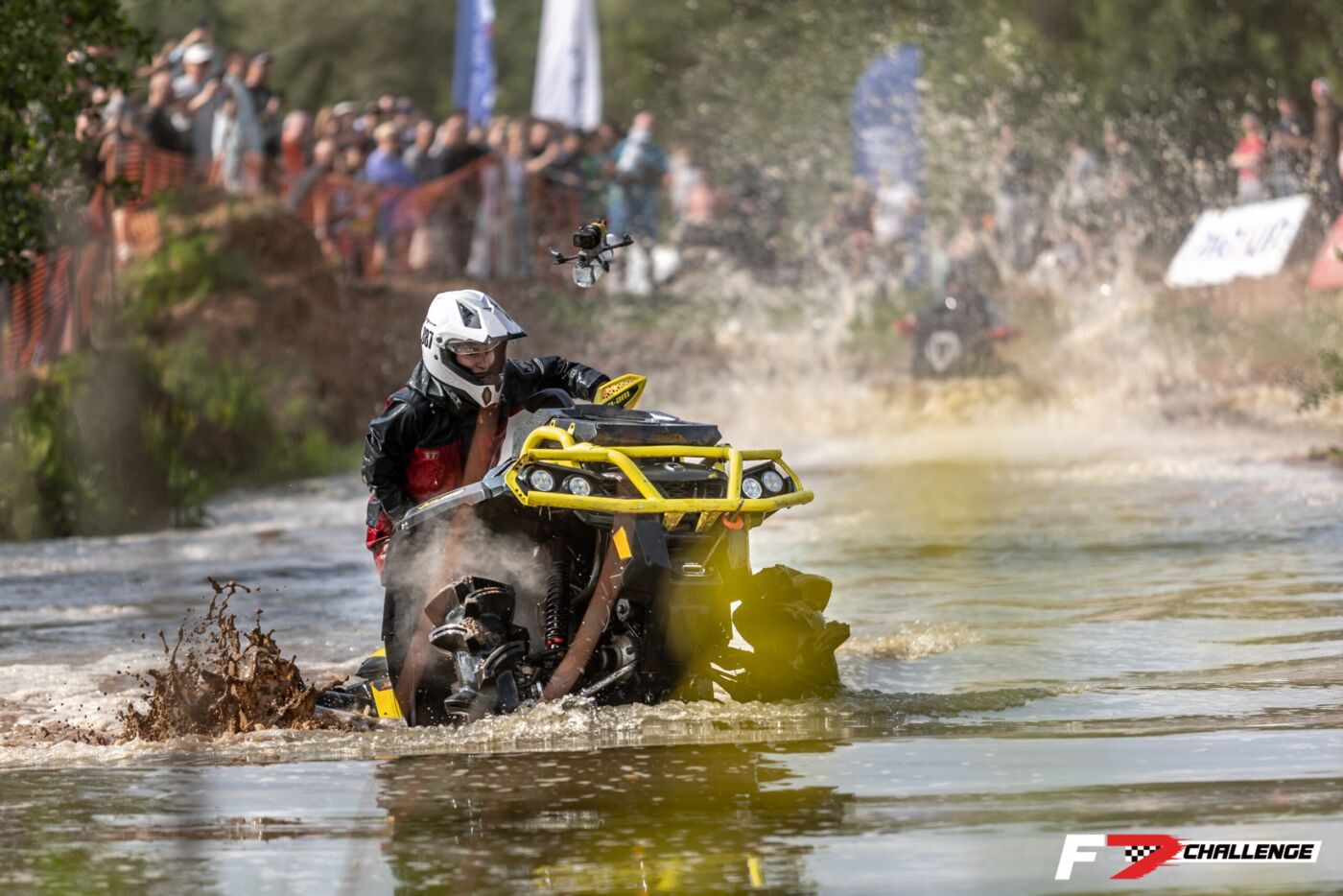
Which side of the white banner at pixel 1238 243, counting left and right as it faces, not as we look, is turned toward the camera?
front

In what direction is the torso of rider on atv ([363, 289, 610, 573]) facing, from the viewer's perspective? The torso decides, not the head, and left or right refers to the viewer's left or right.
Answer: facing the viewer and to the right of the viewer

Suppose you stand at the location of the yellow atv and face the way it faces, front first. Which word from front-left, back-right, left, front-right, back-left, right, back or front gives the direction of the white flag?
back-left

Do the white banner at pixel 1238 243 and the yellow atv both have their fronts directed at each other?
no

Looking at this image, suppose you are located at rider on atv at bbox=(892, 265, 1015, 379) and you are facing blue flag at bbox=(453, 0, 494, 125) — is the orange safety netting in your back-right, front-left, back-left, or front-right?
front-left

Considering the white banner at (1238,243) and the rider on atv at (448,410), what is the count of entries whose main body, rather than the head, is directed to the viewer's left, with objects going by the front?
0

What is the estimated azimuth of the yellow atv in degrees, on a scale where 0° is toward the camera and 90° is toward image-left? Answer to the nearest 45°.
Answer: approximately 315°

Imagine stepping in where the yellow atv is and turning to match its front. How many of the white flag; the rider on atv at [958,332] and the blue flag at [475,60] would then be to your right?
0

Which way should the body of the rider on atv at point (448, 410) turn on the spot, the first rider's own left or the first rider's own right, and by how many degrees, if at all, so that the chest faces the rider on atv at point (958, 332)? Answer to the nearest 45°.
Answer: approximately 135° to the first rider's own left

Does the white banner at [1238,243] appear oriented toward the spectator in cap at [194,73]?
no

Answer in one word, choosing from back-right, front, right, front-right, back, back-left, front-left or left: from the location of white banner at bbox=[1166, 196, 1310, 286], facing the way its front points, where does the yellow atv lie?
front

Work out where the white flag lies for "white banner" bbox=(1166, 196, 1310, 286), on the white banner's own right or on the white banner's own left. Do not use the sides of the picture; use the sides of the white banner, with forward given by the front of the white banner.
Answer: on the white banner's own right

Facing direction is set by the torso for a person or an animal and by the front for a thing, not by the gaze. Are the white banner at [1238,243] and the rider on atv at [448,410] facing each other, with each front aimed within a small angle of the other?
no

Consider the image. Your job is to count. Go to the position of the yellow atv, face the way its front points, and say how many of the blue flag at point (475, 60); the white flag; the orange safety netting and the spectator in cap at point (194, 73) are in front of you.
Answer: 0

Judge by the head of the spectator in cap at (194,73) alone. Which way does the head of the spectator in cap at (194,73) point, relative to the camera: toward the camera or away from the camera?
toward the camera

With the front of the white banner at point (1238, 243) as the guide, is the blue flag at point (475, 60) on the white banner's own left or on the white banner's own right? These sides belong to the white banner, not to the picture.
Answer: on the white banner's own right

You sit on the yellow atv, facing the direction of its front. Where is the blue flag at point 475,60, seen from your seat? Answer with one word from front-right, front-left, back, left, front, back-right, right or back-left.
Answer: back-left

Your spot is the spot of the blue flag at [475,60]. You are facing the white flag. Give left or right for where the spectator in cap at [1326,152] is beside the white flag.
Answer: right

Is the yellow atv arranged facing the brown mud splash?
no
